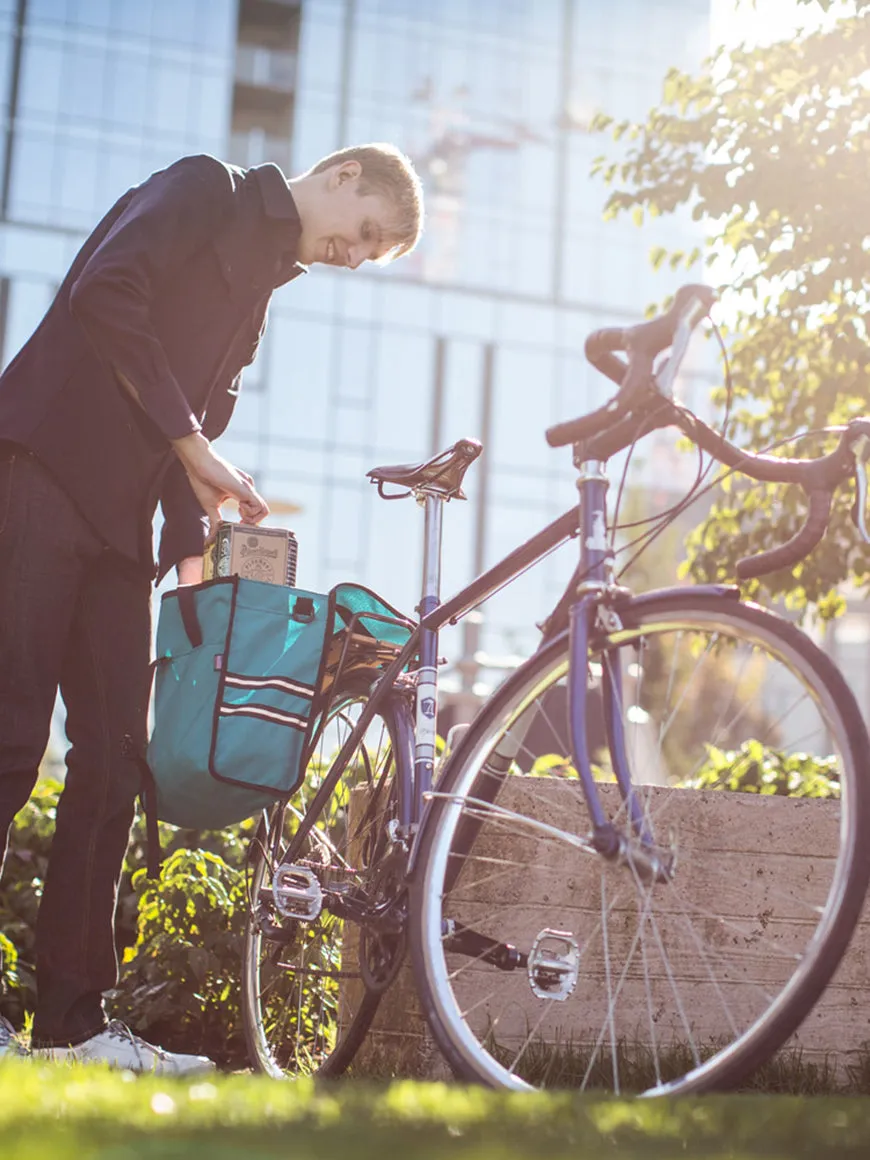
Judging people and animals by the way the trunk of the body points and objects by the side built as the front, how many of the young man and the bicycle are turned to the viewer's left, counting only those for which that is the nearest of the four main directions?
0

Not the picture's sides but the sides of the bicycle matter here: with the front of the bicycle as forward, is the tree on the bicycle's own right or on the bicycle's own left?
on the bicycle's own left

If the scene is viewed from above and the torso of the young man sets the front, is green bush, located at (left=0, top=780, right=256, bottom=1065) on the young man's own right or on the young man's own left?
on the young man's own left

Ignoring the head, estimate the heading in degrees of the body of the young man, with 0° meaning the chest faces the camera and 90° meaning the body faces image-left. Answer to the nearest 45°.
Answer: approximately 270°

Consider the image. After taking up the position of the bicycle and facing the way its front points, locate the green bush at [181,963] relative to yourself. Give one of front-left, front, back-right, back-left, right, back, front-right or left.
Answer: back

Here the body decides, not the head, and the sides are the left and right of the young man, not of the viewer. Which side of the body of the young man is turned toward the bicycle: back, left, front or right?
front

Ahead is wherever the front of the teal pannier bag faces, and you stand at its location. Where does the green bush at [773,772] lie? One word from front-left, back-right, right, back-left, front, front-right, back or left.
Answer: back

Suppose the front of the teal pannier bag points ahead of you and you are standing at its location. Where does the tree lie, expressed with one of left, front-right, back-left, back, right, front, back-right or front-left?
back

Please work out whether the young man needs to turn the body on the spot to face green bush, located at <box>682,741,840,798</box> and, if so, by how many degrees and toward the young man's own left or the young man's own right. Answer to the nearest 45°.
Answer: approximately 45° to the young man's own left

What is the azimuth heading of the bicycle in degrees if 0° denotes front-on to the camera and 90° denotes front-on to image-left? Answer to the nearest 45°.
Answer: approximately 315°
